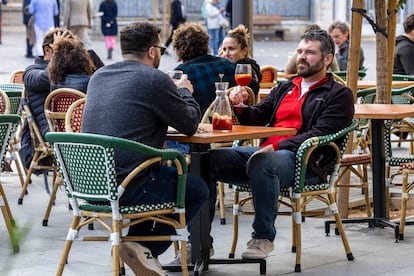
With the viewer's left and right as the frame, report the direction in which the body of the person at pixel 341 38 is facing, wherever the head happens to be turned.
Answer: facing the viewer and to the left of the viewer

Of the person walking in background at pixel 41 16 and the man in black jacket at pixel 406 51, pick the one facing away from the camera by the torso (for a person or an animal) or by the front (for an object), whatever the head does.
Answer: the person walking in background

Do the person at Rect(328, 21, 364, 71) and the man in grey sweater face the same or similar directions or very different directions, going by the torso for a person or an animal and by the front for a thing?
very different directions

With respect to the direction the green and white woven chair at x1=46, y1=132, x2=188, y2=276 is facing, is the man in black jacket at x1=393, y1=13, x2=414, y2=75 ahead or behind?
ahead

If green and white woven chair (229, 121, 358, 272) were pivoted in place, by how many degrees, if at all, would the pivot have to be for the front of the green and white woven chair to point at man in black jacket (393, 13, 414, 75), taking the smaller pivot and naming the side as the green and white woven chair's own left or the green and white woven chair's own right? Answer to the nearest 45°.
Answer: approximately 135° to the green and white woven chair's own right

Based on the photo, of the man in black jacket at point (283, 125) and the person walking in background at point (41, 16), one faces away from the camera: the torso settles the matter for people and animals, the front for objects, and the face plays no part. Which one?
the person walking in background

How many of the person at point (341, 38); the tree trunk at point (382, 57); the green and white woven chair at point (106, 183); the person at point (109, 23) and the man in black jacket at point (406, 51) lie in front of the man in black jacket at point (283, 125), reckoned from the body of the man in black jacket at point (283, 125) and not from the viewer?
1

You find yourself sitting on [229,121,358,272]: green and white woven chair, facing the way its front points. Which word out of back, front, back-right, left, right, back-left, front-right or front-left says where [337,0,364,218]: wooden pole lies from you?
back-right

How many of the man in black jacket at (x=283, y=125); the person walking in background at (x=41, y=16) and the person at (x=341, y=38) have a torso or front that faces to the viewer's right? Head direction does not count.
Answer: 0

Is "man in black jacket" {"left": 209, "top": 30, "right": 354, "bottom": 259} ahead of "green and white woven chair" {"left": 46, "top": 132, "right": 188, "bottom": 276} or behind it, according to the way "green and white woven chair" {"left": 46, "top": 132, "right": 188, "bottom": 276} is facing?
ahead

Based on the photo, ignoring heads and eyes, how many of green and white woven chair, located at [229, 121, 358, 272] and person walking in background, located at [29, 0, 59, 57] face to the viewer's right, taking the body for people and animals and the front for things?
0

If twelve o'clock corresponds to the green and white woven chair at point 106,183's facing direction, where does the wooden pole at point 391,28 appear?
The wooden pole is roughly at 12 o'clock from the green and white woven chair.

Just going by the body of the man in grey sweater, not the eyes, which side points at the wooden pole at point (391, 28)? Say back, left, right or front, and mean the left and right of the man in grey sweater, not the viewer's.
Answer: front

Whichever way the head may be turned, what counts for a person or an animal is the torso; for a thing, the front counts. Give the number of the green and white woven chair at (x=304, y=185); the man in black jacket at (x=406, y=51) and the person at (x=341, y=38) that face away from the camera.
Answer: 0

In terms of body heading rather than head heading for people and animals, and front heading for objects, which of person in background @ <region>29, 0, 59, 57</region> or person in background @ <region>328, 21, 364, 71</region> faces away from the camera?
person in background @ <region>29, 0, 59, 57</region>
